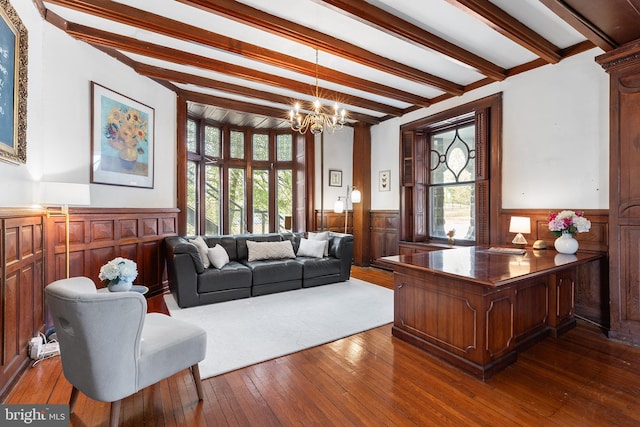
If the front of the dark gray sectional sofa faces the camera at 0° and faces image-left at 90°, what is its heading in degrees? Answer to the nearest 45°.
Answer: approximately 315°

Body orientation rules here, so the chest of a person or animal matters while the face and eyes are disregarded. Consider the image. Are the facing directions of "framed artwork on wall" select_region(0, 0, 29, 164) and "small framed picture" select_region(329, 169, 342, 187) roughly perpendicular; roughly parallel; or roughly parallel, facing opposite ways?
roughly perpendicular

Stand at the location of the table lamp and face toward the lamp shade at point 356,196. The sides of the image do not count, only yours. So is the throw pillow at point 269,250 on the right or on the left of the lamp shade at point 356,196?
left

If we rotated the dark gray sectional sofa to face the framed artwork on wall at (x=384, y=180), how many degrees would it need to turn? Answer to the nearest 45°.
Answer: approximately 90° to its left

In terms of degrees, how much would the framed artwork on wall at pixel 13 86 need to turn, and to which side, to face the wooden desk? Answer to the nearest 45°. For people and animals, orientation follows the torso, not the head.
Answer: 0° — it already faces it

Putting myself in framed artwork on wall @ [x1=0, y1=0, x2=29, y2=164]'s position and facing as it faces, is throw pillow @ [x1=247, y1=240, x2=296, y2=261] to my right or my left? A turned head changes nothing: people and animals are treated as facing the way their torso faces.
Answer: on my left

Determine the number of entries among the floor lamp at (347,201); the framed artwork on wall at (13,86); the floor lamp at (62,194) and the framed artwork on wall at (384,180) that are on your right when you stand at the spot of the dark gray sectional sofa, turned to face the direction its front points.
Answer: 2

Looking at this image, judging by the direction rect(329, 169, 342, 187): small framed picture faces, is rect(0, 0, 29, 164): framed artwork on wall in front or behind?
in front

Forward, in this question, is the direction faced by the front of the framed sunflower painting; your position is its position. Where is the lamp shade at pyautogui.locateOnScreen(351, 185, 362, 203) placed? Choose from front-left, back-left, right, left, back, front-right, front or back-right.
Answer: front-left

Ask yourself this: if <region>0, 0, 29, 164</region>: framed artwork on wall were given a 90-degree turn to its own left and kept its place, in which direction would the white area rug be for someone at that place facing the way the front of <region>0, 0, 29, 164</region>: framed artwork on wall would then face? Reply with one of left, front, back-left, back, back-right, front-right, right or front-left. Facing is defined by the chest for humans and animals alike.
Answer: front-right

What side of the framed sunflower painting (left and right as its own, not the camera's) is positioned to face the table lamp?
front

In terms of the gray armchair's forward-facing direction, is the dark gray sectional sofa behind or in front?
in front

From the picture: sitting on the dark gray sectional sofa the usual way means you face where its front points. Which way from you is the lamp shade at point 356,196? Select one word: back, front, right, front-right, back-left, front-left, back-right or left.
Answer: left

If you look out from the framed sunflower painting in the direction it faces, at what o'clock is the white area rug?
The white area rug is roughly at 12 o'clock from the framed sunflower painting.
